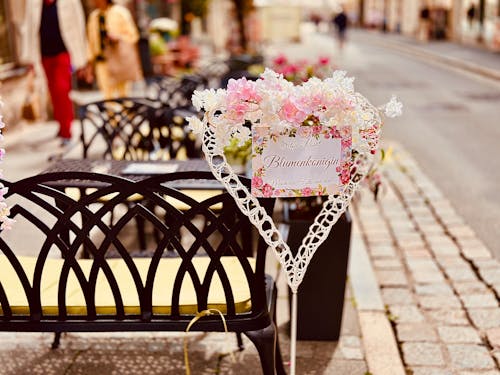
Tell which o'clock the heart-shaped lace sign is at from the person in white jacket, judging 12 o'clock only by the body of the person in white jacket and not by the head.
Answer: The heart-shaped lace sign is roughly at 12 o'clock from the person in white jacket.

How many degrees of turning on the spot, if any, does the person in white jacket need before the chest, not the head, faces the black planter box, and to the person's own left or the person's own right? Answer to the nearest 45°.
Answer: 0° — they already face it

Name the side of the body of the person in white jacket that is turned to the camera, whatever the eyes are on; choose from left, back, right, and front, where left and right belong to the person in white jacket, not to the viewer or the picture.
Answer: front

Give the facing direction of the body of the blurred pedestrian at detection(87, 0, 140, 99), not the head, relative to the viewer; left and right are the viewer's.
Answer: facing the viewer and to the left of the viewer

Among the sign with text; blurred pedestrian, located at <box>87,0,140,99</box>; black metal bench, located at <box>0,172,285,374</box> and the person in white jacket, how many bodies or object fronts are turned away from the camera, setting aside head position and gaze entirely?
1

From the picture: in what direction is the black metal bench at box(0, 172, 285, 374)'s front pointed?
away from the camera

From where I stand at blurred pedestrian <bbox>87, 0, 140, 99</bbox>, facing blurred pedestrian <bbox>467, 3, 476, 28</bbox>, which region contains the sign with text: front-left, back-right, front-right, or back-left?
back-right

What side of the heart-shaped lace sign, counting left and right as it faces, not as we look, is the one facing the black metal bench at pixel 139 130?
back

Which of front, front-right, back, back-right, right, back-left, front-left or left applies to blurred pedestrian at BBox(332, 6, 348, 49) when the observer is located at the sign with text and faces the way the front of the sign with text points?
back

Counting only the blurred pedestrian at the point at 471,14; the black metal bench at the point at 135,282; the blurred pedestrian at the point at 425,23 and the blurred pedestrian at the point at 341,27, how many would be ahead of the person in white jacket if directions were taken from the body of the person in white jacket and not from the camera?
1

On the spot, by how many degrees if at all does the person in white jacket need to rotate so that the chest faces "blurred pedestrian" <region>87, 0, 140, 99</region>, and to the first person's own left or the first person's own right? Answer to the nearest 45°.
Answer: approximately 135° to the first person's own left

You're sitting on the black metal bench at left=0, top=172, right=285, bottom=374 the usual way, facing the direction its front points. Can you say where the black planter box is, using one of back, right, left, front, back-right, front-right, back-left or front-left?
front-right

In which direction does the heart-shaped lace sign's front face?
toward the camera
